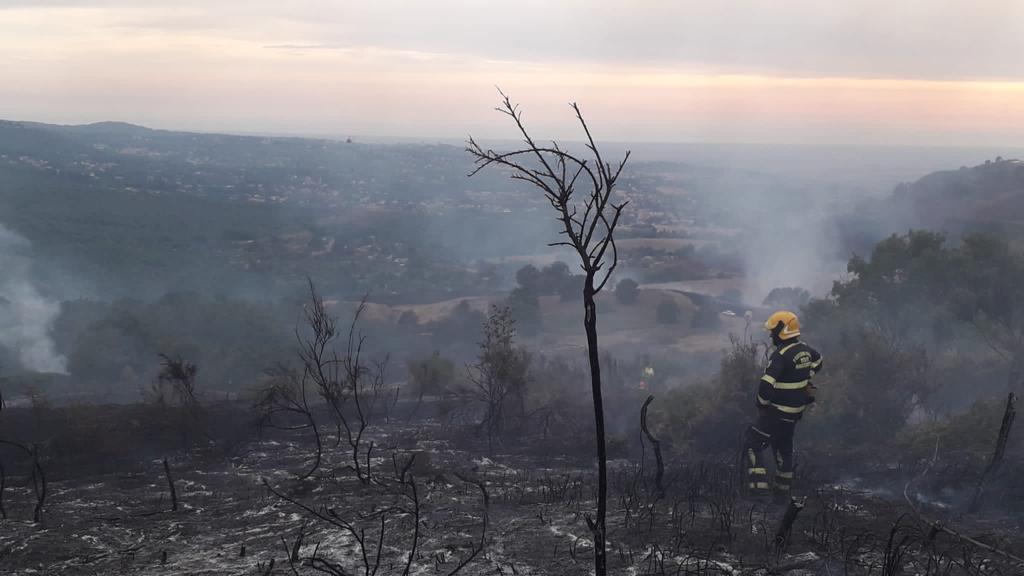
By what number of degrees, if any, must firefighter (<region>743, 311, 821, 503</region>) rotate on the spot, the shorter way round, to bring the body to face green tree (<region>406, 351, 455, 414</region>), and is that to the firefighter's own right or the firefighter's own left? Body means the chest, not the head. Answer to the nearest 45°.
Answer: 0° — they already face it

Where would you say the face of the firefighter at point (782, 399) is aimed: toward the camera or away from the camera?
away from the camera

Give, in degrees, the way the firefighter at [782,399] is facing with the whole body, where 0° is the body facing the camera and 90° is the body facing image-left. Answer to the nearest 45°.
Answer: approximately 135°
